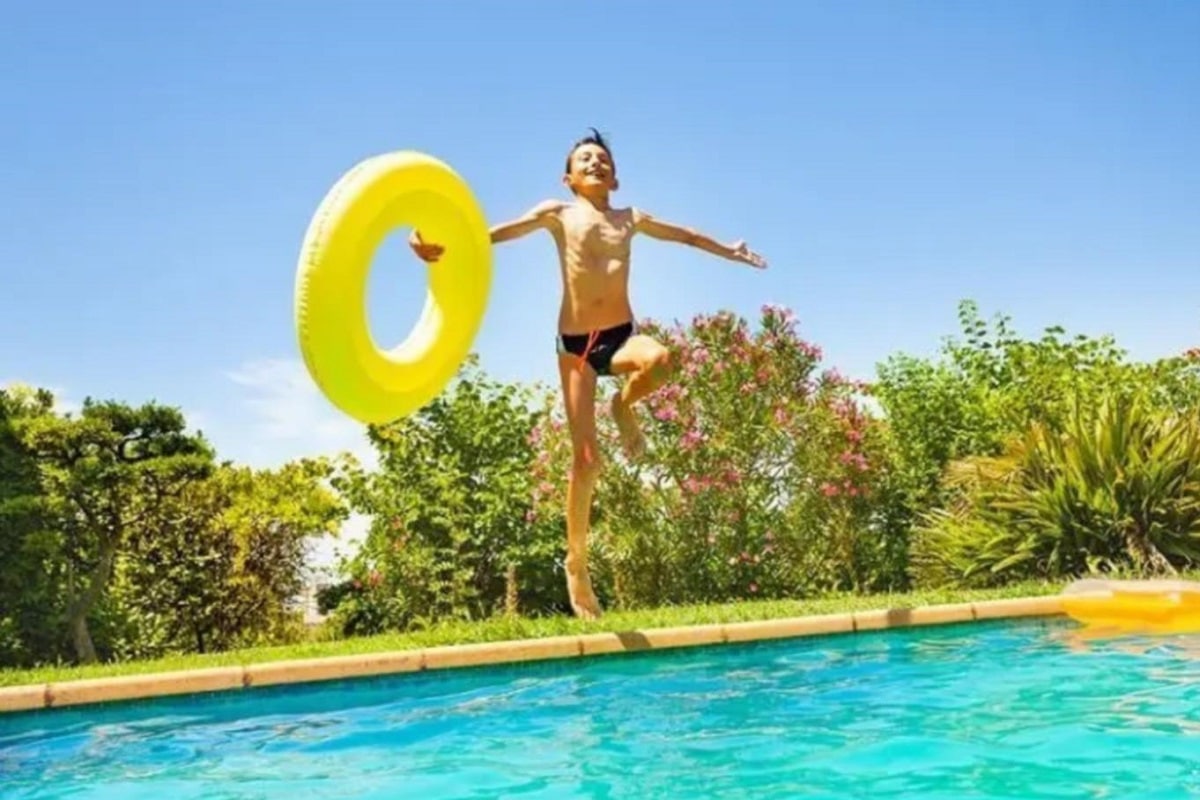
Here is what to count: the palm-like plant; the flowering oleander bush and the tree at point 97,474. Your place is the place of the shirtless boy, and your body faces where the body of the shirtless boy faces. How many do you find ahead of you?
0

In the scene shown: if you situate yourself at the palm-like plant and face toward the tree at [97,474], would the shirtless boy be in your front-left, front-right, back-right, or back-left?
front-left

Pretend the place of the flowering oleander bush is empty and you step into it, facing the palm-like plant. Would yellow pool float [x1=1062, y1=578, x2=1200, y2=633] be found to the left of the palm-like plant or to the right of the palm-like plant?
right

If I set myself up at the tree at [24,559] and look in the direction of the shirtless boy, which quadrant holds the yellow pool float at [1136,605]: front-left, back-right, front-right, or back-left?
front-left

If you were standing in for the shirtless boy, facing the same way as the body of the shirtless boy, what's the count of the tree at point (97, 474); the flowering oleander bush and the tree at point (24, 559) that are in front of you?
0

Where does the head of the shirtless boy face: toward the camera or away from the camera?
toward the camera

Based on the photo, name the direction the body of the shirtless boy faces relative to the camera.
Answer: toward the camera

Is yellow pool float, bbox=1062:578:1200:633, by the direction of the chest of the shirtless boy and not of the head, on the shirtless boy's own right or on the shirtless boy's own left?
on the shirtless boy's own left

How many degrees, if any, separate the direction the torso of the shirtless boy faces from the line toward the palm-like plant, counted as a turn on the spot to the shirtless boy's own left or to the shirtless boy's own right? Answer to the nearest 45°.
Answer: approximately 135° to the shirtless boy's own left

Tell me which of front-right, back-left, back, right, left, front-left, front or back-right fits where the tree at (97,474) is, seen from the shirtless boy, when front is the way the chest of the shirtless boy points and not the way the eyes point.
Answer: back-right

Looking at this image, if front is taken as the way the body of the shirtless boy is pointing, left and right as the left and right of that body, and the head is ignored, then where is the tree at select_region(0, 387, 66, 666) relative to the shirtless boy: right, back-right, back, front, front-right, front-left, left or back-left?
back-right

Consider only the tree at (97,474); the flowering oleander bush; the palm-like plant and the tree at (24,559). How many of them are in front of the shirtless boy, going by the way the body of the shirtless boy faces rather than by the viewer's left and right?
0

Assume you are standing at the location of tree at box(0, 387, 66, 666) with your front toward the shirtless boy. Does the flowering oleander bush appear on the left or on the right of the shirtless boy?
left

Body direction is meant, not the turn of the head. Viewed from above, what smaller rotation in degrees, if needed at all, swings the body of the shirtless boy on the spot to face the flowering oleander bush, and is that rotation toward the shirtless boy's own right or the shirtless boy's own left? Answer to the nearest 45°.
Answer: approximately 180°
